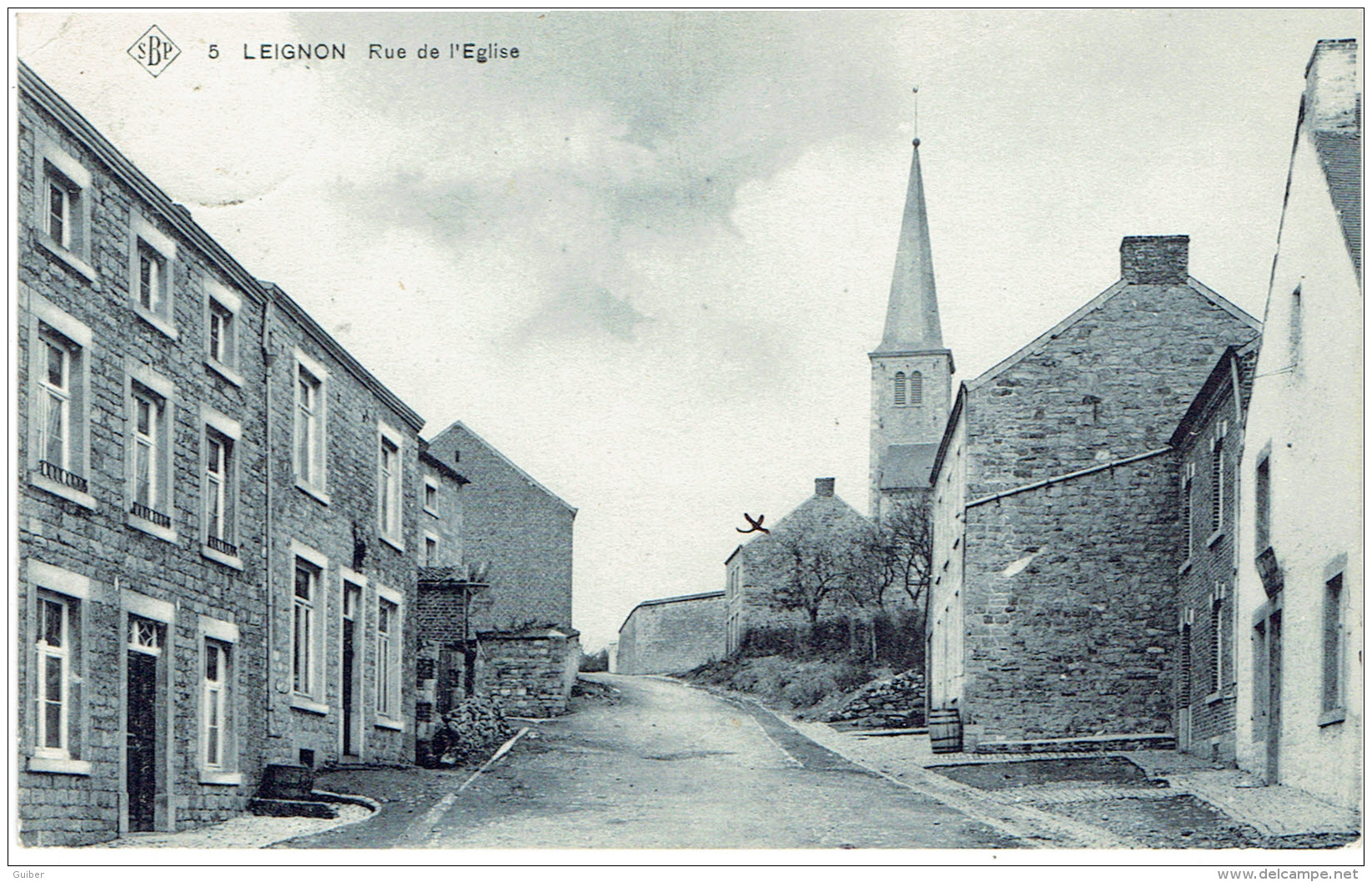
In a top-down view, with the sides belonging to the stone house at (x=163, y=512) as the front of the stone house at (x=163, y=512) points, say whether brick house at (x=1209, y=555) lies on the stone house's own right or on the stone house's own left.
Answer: on the stone house's own left

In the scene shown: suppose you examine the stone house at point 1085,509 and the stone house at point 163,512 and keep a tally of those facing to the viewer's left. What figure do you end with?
1

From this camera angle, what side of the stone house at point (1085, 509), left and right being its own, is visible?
left

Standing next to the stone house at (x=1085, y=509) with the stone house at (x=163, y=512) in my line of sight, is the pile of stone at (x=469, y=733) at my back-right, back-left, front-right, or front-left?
front-right

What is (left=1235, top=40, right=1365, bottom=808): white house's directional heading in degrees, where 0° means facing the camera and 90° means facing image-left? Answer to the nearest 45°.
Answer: approximately 45°
